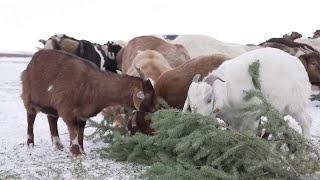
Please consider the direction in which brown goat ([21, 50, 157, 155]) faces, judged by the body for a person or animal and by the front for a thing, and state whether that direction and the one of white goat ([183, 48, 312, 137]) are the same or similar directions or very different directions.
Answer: very different directions

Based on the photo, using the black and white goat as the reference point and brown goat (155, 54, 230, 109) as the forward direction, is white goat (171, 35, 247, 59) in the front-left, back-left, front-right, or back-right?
front-left

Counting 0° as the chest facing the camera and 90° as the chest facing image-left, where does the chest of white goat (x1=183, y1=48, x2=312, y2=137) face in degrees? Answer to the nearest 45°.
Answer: approximately 90°

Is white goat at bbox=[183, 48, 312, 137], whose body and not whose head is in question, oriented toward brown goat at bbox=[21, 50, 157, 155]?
yes

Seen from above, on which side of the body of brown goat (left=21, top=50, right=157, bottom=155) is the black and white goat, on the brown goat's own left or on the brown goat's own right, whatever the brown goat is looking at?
on the brown goat's own left

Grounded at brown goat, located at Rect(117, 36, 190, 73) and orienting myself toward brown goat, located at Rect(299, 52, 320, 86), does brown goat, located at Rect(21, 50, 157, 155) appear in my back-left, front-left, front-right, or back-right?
back-right

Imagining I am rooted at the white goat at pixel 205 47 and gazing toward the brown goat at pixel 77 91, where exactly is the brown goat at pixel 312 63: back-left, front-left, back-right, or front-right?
back-left

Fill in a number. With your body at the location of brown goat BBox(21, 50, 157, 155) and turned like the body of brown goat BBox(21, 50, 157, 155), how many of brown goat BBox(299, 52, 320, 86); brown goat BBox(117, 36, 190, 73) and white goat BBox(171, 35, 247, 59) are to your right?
0

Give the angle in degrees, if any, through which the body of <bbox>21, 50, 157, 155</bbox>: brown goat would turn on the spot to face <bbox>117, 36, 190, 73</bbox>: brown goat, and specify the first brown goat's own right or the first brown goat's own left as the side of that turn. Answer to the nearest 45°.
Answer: approximately 90° to the first brown goat's own left

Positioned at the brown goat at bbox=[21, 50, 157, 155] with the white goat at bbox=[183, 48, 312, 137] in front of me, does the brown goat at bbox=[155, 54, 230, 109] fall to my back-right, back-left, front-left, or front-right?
front-left

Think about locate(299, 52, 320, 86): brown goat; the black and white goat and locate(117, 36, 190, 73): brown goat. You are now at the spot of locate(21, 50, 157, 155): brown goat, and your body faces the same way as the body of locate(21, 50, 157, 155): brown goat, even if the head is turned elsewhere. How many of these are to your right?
0

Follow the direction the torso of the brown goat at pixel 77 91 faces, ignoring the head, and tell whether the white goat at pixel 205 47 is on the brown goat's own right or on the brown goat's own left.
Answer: on the brown goat's own left

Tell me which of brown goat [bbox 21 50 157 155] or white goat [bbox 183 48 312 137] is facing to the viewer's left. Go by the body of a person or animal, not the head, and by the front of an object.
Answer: the white goat

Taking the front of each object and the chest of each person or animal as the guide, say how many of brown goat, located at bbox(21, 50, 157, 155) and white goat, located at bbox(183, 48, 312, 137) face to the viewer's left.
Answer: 1

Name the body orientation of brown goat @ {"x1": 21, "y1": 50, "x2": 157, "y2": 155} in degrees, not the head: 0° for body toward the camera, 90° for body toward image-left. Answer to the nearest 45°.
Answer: approximately 315°

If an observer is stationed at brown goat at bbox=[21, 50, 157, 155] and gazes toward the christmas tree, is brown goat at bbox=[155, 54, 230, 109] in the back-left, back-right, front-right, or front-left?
front-left
